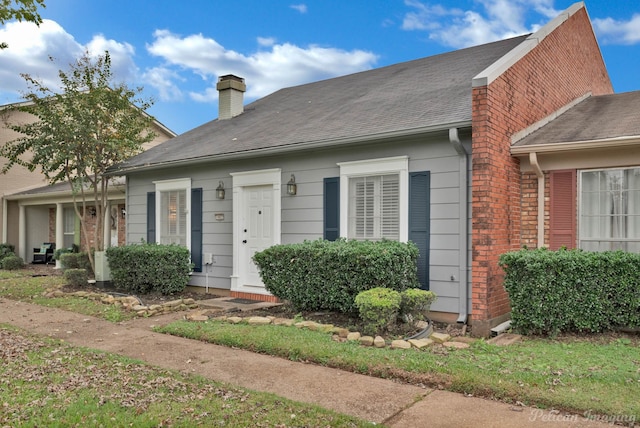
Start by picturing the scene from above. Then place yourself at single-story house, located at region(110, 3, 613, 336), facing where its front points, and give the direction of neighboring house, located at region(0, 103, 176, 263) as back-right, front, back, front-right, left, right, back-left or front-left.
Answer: right

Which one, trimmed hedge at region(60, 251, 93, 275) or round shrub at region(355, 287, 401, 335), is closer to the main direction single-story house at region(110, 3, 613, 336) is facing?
the round shrub

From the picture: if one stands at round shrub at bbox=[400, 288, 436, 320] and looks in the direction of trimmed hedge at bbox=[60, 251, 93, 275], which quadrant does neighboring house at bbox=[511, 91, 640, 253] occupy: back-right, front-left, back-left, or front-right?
back-right

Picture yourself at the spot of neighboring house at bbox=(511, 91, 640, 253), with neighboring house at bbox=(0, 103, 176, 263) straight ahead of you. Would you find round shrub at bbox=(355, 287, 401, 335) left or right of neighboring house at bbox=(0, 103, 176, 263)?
left

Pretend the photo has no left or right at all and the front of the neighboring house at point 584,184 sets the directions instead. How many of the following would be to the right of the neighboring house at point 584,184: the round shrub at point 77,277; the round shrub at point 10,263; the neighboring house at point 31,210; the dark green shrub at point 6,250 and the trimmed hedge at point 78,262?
5

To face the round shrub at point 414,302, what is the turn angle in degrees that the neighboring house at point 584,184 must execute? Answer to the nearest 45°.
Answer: approximately 45° to its right

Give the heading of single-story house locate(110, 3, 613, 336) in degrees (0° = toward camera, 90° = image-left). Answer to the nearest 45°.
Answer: approximately 45°

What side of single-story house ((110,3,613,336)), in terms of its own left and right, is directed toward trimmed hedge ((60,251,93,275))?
right

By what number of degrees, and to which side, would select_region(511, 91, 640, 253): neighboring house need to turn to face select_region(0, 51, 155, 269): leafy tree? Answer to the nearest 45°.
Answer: approximately 90° to its right

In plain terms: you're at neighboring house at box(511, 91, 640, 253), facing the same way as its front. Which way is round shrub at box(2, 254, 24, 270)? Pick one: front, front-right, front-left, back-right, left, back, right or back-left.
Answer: right

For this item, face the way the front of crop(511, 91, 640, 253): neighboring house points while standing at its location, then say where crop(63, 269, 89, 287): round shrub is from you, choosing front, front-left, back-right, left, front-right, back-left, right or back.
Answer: right

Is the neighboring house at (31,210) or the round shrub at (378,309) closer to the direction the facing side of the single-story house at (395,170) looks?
the round shrub

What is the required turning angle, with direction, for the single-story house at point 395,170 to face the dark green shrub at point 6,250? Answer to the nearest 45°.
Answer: approximately 90° to its right

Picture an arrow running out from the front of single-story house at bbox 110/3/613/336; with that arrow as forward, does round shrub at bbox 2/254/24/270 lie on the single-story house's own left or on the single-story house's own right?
on the single-story house's own right
